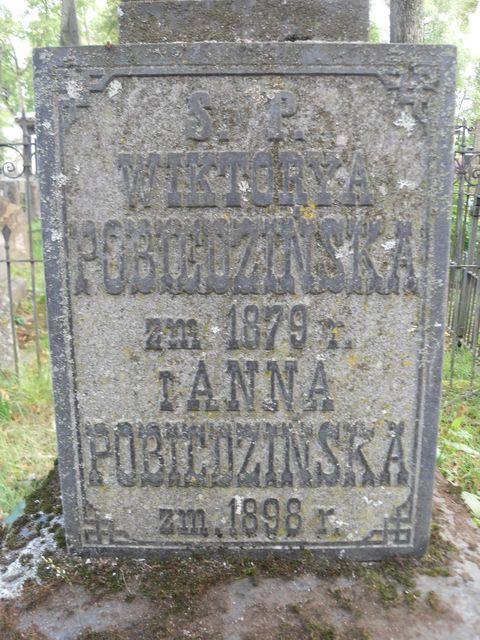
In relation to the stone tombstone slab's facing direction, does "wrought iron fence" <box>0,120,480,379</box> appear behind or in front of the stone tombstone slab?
behind

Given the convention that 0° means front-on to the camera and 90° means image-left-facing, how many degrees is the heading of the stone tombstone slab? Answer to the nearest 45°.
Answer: approximately 0°

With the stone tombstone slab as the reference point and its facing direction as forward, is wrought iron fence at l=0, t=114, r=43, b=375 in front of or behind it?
behind
